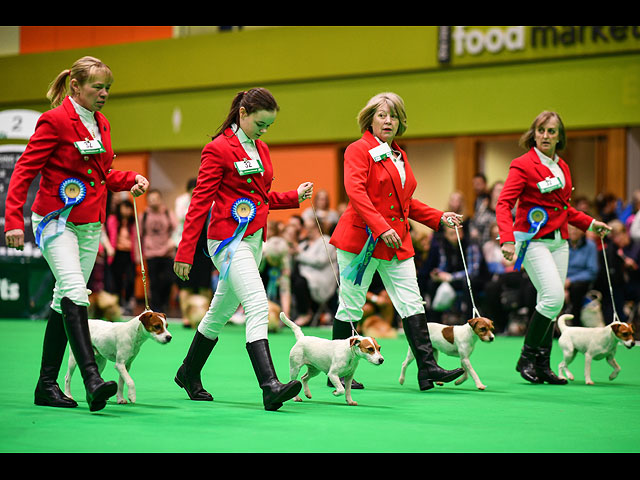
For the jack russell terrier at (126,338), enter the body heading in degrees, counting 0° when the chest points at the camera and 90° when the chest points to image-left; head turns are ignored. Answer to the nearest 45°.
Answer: approximately 315°

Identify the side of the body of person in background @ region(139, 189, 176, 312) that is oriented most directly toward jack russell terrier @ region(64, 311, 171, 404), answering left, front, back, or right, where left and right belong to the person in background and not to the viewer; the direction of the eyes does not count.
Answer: front

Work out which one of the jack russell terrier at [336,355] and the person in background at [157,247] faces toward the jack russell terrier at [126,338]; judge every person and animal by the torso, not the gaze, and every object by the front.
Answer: the person in background

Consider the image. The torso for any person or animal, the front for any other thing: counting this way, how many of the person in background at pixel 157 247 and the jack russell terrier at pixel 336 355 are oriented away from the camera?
0

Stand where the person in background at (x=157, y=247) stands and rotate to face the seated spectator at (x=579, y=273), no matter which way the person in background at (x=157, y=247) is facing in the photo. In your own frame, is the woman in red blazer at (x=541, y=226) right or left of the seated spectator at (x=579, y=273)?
right

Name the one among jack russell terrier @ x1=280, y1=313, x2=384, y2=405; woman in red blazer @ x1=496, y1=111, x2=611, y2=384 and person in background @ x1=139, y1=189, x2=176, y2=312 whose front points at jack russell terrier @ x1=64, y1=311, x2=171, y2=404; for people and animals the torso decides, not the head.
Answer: the person in background

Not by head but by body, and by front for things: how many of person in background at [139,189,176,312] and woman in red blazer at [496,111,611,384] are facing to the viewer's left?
0
